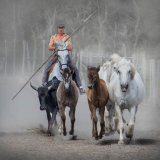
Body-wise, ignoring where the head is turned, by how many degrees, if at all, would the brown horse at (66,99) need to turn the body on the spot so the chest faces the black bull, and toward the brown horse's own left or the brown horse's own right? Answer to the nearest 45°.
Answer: approximately 135° to the brown horse's own right

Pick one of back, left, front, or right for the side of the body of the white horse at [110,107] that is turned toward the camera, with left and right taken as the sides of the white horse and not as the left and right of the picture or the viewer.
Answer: front

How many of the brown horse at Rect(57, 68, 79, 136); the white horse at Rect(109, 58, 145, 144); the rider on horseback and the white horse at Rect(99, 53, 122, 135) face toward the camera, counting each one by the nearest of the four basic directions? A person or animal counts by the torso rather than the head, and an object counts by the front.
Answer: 4

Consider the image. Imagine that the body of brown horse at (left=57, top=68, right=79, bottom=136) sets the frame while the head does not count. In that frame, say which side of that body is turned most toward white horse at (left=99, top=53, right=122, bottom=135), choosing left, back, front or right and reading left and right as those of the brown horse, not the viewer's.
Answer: left

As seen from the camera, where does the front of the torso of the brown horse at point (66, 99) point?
toward the camera

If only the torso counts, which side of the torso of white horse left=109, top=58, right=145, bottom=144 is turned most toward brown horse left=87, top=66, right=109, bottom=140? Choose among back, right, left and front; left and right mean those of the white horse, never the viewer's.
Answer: right
